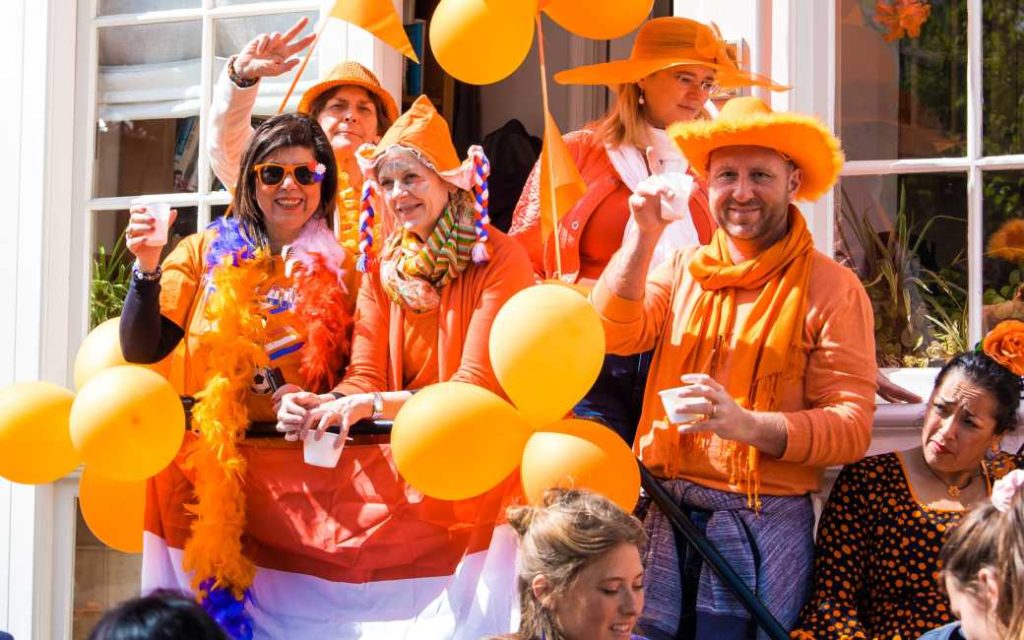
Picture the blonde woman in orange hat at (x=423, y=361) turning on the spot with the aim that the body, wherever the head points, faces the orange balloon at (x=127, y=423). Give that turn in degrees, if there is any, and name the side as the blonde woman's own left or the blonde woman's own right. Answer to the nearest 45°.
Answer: approximately 45° to the blonde woman's own right

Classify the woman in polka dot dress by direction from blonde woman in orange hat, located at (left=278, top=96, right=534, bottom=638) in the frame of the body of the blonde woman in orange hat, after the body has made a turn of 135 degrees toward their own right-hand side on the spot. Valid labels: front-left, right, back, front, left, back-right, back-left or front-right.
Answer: right

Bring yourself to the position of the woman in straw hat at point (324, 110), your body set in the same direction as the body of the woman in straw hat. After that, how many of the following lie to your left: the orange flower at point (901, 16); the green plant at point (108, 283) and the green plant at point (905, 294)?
2

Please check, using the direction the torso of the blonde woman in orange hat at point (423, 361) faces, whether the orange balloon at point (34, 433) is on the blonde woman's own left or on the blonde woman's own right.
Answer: on the blonde woman's own right

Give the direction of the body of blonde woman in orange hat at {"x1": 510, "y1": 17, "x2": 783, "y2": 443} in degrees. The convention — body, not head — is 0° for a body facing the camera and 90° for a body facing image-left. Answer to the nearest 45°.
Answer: approximately 315°

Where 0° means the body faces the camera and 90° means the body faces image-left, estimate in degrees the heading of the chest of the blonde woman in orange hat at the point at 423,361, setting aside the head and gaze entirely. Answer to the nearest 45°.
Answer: approximately 45°

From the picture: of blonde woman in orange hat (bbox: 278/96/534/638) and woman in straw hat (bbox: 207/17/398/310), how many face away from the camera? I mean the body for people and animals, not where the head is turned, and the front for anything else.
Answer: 0

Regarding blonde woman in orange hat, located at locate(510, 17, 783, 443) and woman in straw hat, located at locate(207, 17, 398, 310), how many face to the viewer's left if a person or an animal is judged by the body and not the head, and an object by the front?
0
